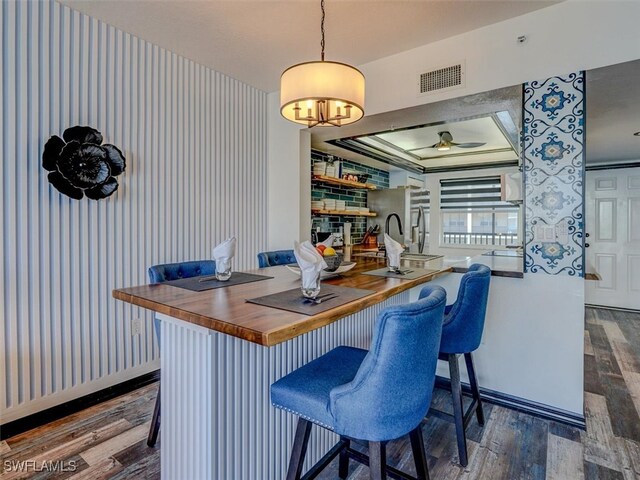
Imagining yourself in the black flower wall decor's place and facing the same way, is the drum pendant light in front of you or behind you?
in front

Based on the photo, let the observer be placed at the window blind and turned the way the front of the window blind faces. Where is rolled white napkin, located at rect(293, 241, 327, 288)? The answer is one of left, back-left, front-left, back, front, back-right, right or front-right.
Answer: front

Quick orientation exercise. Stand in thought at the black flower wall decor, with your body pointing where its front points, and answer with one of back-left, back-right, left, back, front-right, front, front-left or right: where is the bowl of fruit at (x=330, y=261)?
front-left

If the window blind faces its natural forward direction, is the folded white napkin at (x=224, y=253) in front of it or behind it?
in front

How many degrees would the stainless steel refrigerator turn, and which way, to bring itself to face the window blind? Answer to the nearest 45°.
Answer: approximately 90° to its left

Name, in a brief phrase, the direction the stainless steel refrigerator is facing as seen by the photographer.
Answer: facing the viewer and to the right of the viewer

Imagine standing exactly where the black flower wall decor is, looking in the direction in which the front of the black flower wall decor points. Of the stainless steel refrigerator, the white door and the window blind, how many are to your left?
3

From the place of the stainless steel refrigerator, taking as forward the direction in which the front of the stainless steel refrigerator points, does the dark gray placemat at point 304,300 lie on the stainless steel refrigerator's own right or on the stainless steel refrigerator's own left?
on the stainless steel refrigerator's own right

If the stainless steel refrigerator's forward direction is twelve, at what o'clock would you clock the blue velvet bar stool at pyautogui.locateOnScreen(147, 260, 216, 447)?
The blue velvet bar stool is roughly at 2 o'clock from the stainless steel refrigerator.

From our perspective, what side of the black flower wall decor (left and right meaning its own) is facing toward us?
front
